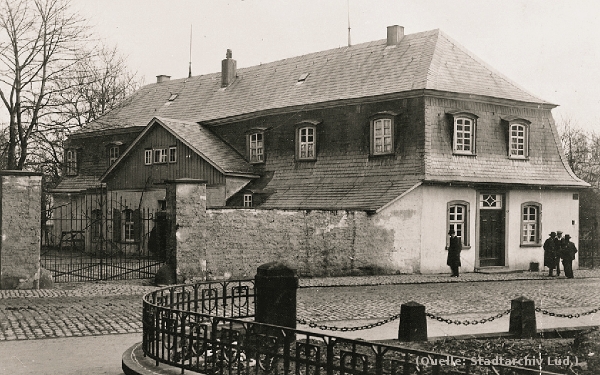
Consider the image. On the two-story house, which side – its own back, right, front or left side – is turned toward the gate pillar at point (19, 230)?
right

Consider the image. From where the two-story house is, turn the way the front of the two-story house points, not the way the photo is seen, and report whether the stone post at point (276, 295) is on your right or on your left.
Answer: on your right

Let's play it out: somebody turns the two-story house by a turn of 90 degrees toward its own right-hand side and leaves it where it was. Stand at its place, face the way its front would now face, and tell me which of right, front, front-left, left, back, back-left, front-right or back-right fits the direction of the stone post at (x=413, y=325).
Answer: front-left

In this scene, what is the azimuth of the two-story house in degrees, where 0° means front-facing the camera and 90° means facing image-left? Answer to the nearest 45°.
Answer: approximately 315°

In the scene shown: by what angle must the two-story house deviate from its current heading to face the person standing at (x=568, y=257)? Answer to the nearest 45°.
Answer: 0° — it already faces them

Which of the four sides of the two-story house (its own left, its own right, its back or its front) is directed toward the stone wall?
right

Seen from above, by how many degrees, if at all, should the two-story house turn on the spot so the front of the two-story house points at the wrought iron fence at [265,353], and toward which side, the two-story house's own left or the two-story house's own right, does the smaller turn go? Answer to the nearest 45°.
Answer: approximately 45° to the two-story house's own right

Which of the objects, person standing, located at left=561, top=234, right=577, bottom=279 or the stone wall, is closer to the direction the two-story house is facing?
the person standing
